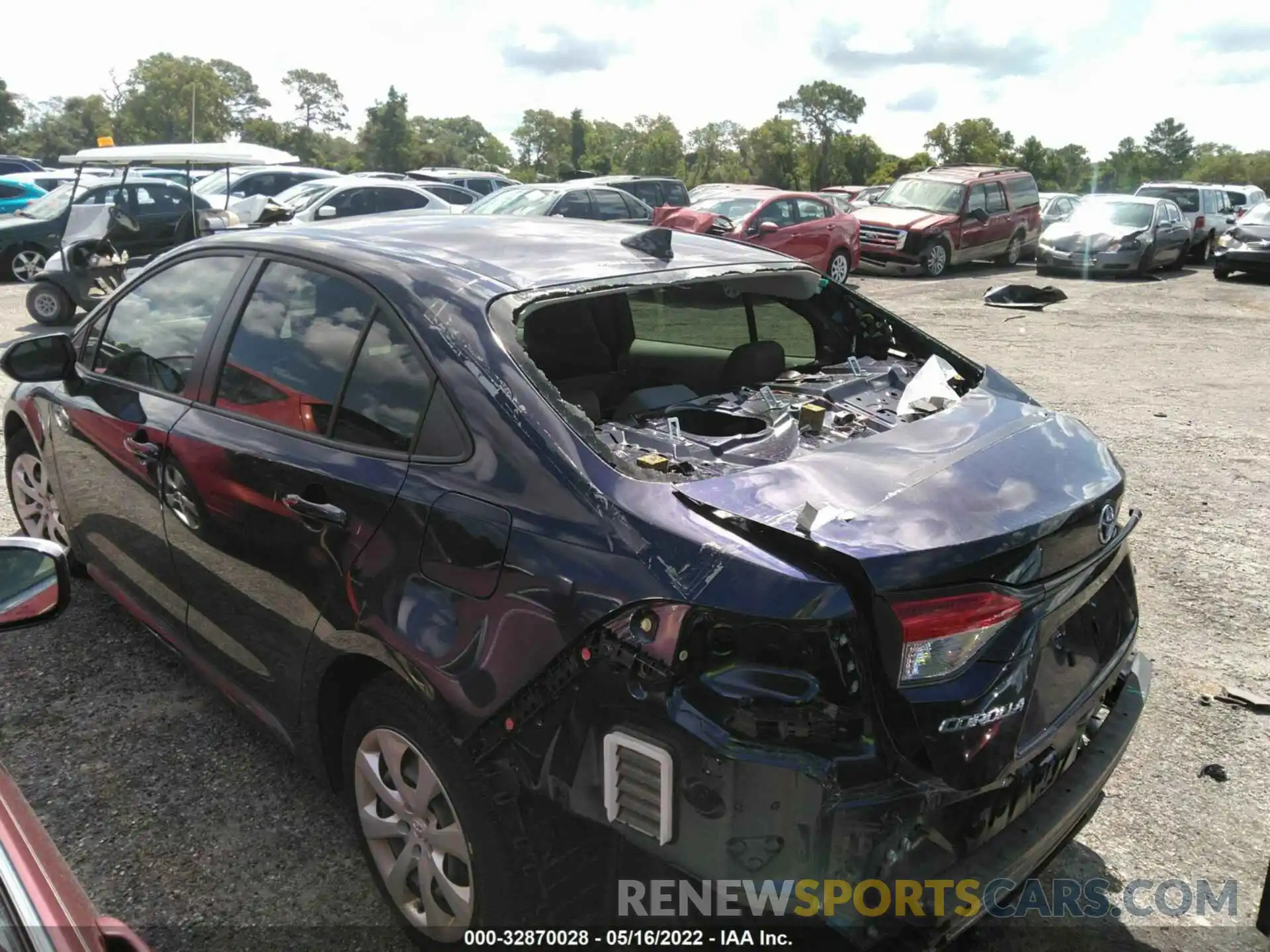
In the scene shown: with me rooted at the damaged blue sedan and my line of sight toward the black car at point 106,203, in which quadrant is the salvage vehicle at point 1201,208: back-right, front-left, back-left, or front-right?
front-right

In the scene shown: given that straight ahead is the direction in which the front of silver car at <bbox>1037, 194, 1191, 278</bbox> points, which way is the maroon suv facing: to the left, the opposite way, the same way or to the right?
the same way

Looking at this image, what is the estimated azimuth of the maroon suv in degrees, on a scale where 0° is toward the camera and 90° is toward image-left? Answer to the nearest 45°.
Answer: approximately 45°

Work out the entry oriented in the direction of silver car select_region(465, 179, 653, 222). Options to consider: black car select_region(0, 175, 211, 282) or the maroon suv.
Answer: the maroon suv

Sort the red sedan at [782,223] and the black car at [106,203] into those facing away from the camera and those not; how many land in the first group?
0

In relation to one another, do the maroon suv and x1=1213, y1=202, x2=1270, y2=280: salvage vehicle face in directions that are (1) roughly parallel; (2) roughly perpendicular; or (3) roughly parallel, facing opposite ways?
roughly parallel

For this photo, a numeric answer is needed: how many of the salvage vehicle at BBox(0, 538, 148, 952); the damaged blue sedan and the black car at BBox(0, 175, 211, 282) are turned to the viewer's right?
0

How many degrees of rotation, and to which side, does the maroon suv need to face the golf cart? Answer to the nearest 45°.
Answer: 0° — it already faces it

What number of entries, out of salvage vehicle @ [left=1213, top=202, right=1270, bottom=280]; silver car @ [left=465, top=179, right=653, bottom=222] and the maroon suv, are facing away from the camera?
0

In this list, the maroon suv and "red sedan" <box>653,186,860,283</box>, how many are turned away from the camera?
0

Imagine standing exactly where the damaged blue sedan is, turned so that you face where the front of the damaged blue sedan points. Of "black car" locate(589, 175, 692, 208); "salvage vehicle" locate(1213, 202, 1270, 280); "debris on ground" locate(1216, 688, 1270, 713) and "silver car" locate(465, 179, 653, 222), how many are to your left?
0

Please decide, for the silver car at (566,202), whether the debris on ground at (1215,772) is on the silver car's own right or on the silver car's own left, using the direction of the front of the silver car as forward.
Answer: on the silver car's own left

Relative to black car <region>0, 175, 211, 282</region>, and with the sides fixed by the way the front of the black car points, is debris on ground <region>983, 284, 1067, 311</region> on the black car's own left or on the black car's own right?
on the black car's own left

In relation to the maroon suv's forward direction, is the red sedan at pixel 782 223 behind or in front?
in front

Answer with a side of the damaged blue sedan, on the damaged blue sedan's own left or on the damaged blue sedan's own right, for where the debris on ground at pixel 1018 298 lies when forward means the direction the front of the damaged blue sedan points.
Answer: on the damaged blue sedan's own right

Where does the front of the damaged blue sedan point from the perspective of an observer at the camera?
facing away from the viewer and to the left of the viewer

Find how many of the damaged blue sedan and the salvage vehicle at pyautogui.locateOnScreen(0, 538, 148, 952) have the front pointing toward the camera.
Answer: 0

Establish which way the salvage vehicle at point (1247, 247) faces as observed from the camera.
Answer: facing the viewer and to the left of the viewer

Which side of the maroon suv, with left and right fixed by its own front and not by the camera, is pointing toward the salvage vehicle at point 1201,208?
back

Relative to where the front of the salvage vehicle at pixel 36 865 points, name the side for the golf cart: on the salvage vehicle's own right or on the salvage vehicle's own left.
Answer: on the salvage vehicle's own right
